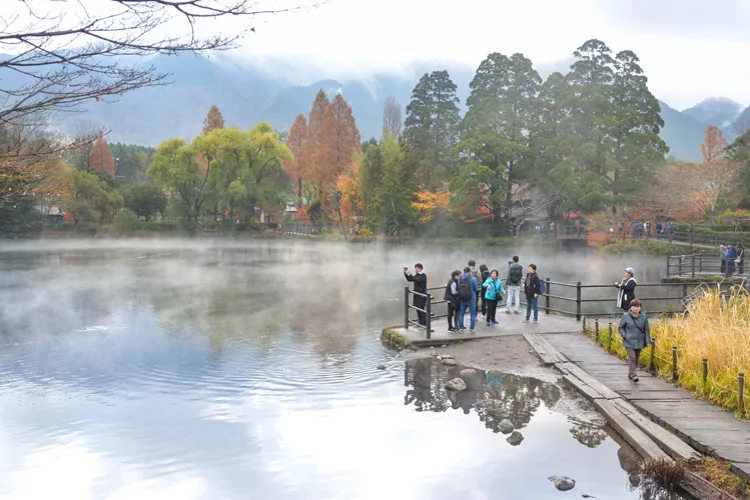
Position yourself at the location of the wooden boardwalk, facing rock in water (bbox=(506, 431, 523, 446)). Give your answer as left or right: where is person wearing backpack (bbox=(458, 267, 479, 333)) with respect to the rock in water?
right

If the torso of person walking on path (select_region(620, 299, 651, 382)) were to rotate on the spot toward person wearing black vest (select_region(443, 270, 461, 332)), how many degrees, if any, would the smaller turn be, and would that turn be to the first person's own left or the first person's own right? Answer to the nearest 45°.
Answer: approximately 135° to the first person's own right

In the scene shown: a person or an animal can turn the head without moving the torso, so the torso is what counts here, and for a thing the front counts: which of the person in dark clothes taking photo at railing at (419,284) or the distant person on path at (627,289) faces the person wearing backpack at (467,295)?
the distant person on path at (627,289)

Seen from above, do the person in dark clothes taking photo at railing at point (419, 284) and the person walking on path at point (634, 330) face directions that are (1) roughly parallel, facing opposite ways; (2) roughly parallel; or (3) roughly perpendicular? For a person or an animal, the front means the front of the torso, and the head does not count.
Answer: roughly perpendicular

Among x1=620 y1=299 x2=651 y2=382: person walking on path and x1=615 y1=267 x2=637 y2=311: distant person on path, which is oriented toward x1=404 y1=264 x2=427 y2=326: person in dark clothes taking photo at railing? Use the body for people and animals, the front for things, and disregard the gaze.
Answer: x1=615 y1=267 x2=637 y2=311: distant person on path

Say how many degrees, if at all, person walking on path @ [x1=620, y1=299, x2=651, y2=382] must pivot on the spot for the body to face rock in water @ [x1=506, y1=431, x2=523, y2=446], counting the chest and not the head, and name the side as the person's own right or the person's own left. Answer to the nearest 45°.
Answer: approximately 45° to the person's own right

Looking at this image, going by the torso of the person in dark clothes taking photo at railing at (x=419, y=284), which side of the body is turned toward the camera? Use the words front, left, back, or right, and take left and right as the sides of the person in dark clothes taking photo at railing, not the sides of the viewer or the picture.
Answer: left

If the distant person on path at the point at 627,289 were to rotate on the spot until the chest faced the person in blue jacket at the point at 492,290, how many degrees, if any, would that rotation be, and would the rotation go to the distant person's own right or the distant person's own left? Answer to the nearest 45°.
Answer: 0° — they already face them

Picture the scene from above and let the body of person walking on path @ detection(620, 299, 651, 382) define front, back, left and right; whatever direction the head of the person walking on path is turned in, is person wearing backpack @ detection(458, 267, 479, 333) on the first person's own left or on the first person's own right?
on the first person's own right

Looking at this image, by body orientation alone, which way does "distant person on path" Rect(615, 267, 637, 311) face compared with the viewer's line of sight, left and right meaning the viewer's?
facing to the left of the viewer

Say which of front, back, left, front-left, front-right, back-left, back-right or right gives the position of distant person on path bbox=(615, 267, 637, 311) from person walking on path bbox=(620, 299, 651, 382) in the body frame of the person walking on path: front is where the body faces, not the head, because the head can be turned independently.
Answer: back

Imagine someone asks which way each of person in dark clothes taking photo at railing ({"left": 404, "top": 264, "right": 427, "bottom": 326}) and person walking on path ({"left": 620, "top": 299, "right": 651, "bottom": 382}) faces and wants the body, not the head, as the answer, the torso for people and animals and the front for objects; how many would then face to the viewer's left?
1
